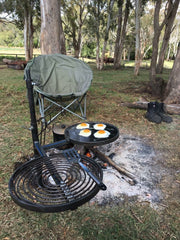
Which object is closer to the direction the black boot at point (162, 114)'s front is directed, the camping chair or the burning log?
the burning log

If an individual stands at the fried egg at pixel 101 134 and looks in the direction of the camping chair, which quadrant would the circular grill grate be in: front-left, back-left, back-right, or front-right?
back-left

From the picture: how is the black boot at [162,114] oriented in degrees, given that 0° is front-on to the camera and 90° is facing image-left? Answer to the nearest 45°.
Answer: approximately 315°

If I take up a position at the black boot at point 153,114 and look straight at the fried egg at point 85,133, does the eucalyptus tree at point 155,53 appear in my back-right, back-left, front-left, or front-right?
back-right

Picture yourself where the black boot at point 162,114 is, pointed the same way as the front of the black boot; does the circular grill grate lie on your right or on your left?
on your right

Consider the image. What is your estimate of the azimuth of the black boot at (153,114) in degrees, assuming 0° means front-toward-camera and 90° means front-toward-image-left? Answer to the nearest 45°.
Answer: approximately 315°

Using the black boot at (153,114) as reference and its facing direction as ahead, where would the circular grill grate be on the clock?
The circular grill grate is roughly at 2 o'clock from the black boot.

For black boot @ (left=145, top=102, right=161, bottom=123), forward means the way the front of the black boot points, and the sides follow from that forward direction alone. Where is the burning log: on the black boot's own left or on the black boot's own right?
on the black boot's own right

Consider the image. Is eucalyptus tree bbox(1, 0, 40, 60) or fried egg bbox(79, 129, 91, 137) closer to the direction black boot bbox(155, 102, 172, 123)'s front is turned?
the fried egg

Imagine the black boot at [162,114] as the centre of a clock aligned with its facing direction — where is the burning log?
The burning log is roughly at 2 o'clock from the black boot.

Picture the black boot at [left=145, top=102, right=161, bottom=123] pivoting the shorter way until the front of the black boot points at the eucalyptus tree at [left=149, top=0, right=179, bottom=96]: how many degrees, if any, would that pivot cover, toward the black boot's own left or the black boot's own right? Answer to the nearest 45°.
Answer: approximately 135° to the black boot's own left
